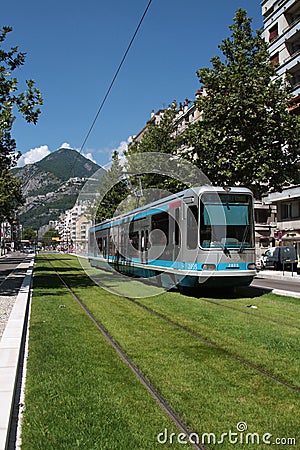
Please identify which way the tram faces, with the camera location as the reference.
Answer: facing the viewer and to the right of the viewer

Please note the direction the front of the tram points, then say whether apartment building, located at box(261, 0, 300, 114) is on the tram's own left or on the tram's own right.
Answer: on the tram's own left

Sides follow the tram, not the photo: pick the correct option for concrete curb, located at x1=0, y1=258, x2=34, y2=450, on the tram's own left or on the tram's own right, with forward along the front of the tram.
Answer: on the tram's own right

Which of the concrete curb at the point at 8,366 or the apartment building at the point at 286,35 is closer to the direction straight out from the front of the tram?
the concrete curb

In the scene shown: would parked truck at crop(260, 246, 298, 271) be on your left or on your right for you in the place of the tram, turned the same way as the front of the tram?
on your left

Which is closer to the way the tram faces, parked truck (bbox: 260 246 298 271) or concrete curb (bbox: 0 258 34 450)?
the concrete curb
